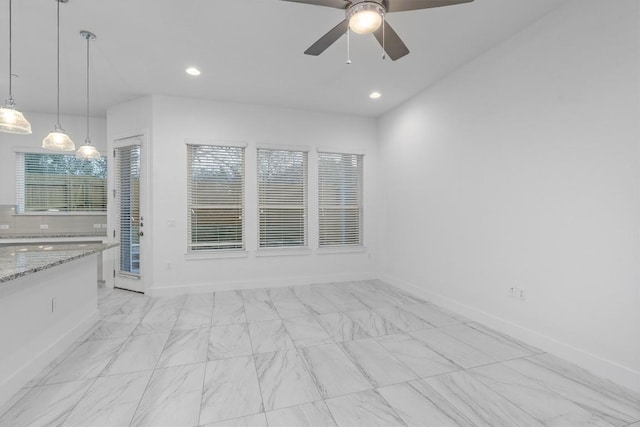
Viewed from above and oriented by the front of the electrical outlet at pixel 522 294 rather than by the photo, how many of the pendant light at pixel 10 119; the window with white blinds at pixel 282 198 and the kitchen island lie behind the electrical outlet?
0

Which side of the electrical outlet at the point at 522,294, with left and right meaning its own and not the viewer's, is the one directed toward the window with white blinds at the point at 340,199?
right

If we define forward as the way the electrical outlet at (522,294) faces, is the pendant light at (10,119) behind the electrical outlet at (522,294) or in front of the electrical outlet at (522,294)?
in front

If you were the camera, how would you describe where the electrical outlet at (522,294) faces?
facing the viewer and to the left of the viewer

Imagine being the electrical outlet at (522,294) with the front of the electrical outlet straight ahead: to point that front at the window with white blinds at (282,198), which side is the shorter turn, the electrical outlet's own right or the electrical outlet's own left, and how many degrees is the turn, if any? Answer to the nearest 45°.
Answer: approximately 45° to the electrical outlet's own right

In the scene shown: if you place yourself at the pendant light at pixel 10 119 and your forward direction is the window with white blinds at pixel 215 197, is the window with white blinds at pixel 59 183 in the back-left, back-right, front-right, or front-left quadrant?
front-left

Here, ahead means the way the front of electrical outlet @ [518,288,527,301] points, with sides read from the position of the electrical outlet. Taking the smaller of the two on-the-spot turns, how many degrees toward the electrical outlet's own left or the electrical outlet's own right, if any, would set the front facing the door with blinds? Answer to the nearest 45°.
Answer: approximately 45° to the electrical outlet's own right

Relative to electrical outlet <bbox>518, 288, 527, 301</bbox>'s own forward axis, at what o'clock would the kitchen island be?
The kitchen island is roughly at 12 o'clock from the electrical outlet.
